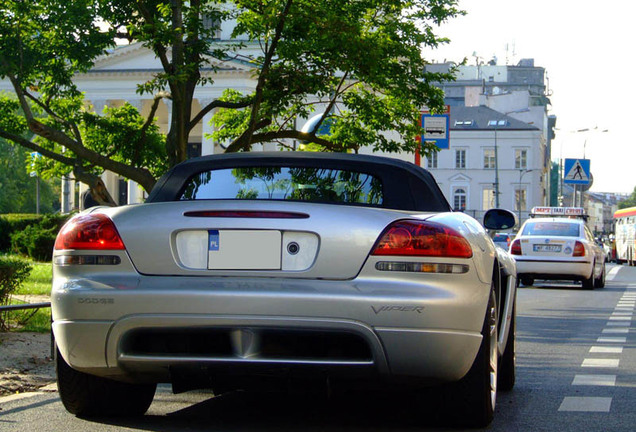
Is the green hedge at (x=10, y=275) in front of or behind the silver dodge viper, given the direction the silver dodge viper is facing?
in front

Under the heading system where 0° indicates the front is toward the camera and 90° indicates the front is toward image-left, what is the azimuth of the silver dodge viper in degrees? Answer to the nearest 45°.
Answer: approximately 180°

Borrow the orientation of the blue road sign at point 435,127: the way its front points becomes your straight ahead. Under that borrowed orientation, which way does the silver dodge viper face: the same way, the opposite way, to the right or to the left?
the opposite way

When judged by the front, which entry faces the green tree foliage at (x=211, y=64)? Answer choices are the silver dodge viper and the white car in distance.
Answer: the silver dodge viper

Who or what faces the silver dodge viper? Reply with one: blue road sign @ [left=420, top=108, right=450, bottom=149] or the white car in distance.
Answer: the blue road sign

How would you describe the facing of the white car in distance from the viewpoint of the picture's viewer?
facing away from the viewer

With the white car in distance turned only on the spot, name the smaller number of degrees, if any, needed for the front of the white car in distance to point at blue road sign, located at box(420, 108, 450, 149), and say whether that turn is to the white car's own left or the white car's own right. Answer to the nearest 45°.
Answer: approximately 135° to the white car's own left

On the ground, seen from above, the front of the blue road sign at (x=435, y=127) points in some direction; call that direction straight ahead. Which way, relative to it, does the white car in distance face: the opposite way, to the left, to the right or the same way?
the opposite way

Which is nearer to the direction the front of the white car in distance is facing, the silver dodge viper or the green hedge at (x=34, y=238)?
the green hedge

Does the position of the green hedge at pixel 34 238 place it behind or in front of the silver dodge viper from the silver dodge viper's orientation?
in front

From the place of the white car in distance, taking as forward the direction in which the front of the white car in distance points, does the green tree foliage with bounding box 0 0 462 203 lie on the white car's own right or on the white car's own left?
on the white car's own left

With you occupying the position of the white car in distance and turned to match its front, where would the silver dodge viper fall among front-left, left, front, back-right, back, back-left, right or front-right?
back

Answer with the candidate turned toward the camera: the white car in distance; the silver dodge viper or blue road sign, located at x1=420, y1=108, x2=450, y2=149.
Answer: the blue road sign

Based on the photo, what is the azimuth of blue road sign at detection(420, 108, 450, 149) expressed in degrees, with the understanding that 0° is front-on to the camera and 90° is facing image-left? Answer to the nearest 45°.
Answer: approximately 0°
